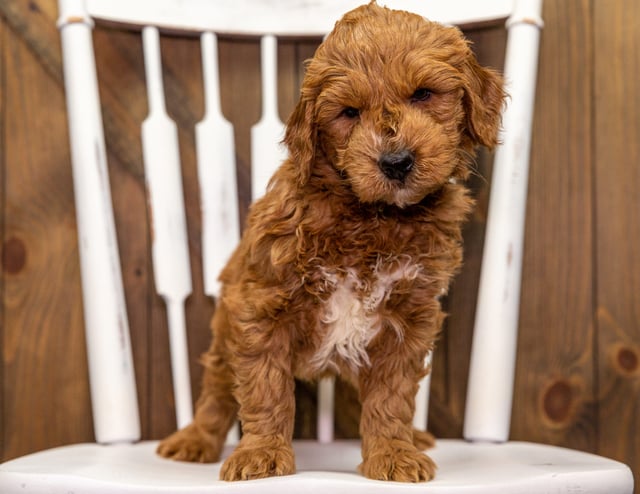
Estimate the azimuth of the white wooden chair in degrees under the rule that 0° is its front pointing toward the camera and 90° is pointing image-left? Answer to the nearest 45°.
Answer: approximately 0°

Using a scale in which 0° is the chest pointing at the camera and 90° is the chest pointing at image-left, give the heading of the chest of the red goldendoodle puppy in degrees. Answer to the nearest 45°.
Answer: approximately 0°
